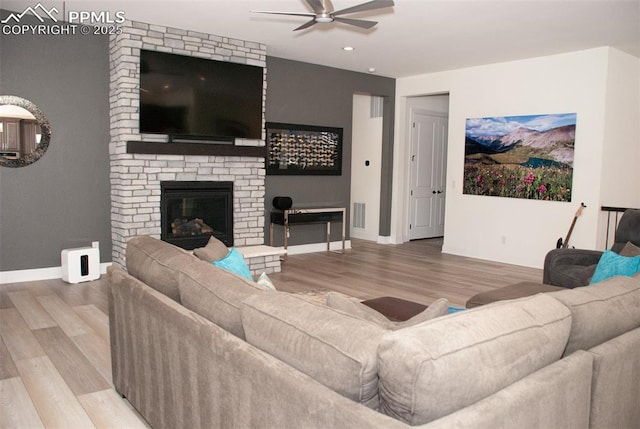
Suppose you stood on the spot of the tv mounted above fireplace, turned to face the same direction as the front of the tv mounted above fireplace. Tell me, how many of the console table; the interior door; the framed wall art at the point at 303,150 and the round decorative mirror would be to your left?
3

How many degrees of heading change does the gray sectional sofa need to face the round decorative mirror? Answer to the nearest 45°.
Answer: approximately 45° to its left

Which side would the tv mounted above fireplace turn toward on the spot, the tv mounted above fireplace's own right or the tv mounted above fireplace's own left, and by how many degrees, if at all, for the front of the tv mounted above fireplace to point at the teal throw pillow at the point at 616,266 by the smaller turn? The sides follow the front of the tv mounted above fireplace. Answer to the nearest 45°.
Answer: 0° — it already faces it

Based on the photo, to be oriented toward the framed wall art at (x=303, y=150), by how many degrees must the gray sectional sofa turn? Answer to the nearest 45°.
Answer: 0° — it already faces it

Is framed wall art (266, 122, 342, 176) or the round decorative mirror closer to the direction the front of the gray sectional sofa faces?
the framed wall art

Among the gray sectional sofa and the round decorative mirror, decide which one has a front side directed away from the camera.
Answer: the gray sectional sofa

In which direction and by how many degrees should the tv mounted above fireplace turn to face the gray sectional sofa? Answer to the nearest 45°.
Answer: approximately 45° to its right

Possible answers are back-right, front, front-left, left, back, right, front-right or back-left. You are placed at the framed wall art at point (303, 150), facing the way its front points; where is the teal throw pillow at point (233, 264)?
front-right

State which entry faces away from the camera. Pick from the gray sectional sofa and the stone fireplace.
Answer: the gray sectional sofa

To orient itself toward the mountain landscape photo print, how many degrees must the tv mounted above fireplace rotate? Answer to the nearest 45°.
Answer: approximately 45° to its left

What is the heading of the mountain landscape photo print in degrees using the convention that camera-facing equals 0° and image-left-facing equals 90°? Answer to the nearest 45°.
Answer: approximately 45°

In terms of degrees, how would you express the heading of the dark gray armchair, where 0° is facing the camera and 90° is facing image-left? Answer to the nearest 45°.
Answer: approximately 45°

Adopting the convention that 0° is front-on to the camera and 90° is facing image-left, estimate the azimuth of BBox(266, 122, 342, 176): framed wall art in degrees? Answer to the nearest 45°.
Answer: approximately 315°
